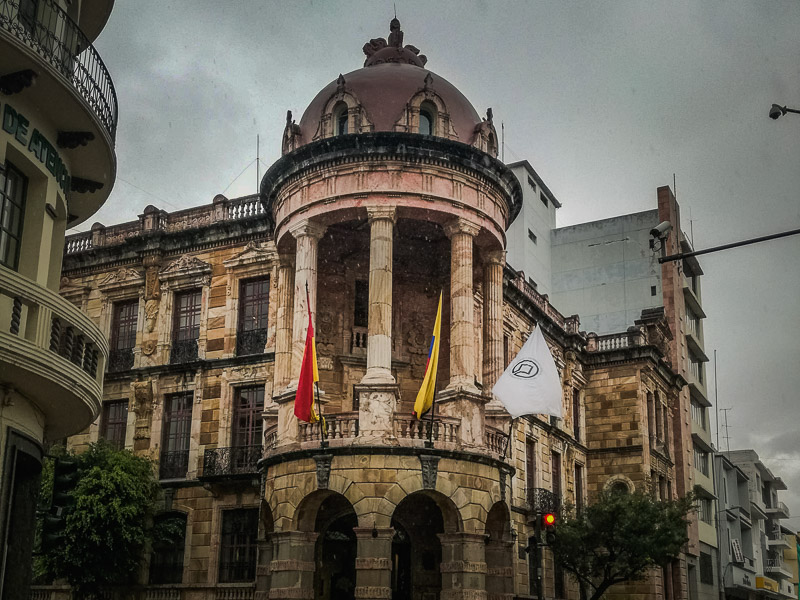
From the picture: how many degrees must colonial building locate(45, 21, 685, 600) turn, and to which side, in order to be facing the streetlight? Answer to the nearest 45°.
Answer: approximately 45° to its left

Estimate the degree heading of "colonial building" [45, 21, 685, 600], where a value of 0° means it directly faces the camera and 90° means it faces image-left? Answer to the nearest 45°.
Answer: approximately 0°

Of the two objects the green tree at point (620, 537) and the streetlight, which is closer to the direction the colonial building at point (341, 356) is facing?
the streetlight

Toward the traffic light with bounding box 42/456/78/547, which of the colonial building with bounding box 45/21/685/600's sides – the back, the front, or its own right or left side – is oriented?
front

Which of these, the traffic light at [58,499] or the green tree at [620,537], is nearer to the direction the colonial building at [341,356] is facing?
the traffic light

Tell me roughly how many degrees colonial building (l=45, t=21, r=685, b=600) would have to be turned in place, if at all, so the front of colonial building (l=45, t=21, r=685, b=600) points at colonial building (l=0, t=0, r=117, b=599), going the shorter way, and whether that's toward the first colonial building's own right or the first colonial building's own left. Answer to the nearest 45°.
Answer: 0° — it already faces it

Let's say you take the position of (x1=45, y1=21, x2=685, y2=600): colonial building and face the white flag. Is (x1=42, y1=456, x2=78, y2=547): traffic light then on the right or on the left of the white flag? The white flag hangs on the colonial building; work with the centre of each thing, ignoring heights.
right
